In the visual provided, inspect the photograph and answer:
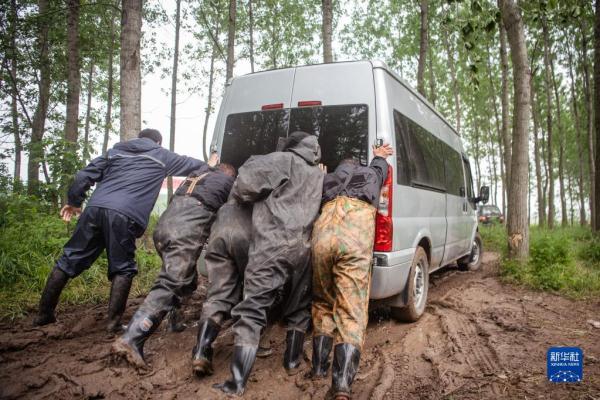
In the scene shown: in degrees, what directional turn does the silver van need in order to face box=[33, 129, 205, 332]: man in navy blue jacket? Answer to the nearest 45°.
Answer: approximately 135° to its left

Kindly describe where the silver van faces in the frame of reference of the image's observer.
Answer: facing away from the viewer and to the right of the viewer

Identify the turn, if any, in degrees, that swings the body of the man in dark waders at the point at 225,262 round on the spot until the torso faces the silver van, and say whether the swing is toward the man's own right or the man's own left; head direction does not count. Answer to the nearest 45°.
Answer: approximately 45° to the man's own right

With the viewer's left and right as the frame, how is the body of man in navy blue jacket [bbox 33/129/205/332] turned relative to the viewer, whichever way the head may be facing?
facing away from the viewer and to the right of the viewer

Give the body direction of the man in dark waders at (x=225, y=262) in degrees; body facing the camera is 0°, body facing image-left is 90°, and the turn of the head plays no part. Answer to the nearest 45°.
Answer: approximately 225°

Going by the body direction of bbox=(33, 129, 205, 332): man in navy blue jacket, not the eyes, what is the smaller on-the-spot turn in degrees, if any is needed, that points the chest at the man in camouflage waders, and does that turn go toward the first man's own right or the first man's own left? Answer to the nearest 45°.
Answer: approximately 90° to the first man's own right

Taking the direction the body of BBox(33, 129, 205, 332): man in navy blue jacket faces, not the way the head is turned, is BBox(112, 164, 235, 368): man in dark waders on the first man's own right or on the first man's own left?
on the first man's own right

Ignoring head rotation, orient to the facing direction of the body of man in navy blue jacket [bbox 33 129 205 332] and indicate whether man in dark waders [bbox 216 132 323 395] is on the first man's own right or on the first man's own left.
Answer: on the first man's own right

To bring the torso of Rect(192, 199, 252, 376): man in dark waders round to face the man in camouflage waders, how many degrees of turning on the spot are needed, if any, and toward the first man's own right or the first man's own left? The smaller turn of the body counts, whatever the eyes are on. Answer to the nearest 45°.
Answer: approximately 90° to the first man's own right

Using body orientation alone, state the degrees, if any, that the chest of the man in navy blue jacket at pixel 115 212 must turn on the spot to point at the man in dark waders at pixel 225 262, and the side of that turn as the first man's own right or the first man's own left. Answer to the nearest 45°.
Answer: approximately 90° to the first man's own right

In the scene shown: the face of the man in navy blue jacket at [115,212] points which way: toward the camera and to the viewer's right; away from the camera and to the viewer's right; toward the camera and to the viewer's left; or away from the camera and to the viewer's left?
away from the camera and to the viewer's right

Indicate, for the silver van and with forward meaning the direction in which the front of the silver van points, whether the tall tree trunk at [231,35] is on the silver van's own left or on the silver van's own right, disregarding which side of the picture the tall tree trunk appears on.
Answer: on the silver van's own left
